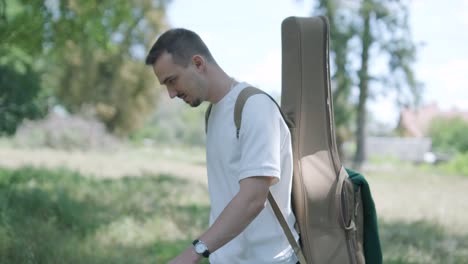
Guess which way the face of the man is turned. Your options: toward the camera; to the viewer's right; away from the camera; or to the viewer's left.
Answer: to the viewer's left

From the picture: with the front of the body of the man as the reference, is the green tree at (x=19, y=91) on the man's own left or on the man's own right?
on the man's own right

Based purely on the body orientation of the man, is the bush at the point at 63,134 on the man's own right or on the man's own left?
on the man's own right

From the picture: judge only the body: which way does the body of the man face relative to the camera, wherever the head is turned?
to the viewer's left

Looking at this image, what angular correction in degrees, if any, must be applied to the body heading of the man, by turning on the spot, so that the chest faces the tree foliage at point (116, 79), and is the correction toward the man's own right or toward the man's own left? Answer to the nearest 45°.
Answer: approximately 90° to the man's own right
